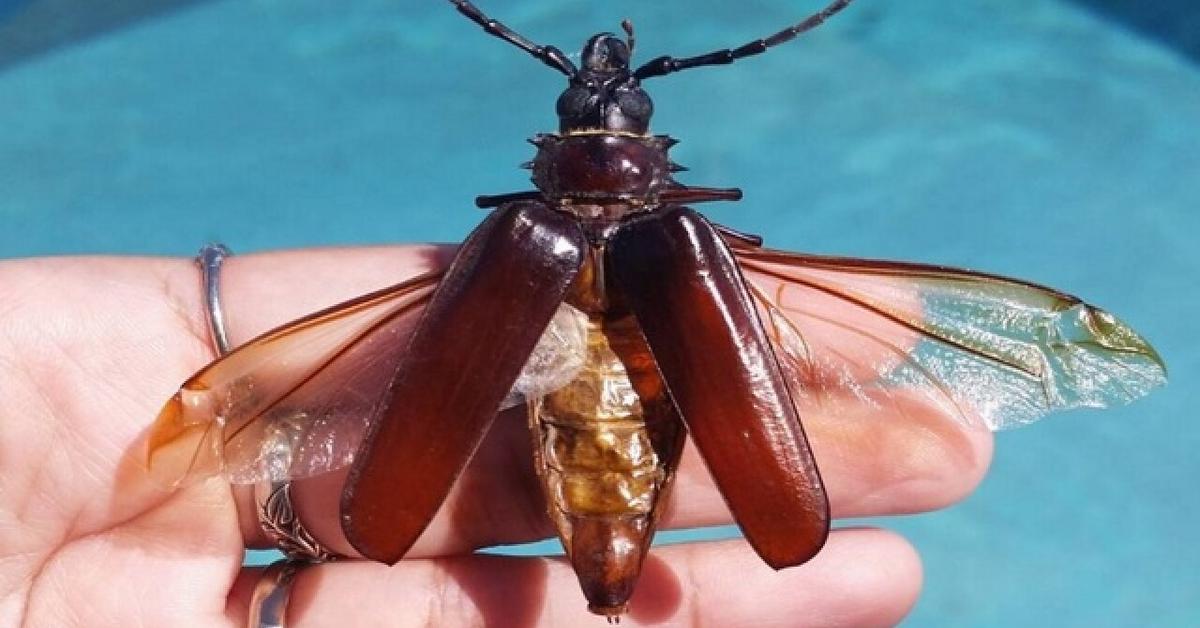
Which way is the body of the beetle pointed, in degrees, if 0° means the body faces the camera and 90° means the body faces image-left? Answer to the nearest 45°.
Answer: approximately 180°
